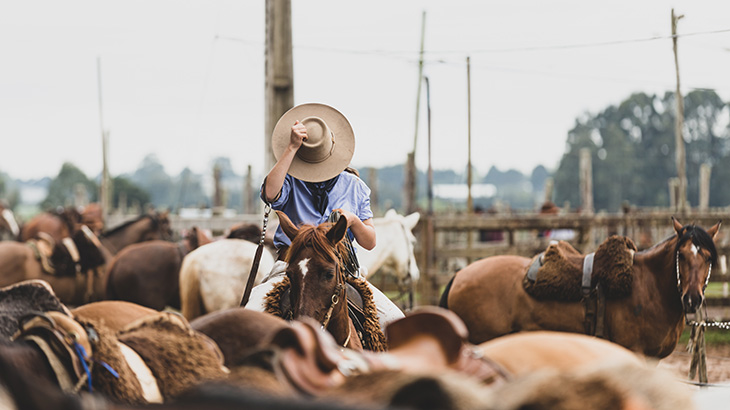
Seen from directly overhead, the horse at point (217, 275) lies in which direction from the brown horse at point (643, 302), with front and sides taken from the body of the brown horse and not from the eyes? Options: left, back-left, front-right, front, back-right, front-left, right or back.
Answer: back

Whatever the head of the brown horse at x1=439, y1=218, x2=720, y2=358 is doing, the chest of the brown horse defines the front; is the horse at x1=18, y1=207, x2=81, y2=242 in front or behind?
behind

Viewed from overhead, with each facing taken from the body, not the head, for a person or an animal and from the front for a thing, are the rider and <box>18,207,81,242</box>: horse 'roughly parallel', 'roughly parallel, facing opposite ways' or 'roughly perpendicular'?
roughly perpendicular

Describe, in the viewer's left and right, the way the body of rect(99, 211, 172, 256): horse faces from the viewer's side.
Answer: facing to the right of the viewer

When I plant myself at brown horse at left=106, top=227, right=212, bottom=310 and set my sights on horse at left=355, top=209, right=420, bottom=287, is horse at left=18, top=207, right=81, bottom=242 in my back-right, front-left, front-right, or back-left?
back-left

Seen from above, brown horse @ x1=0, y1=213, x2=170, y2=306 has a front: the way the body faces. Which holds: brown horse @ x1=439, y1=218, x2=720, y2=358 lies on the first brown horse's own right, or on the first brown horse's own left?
on the first brown horse's own right

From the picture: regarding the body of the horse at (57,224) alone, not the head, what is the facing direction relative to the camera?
to the viewer's right

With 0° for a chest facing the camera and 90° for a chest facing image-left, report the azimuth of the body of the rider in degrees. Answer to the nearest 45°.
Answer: approximately 0°

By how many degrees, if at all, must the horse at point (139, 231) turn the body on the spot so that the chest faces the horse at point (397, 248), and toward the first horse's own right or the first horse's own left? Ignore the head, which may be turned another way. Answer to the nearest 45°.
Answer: approximately 45° to the first horse's own right

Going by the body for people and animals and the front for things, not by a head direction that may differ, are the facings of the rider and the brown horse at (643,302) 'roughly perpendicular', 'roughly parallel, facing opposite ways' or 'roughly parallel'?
roughly perpendicular
